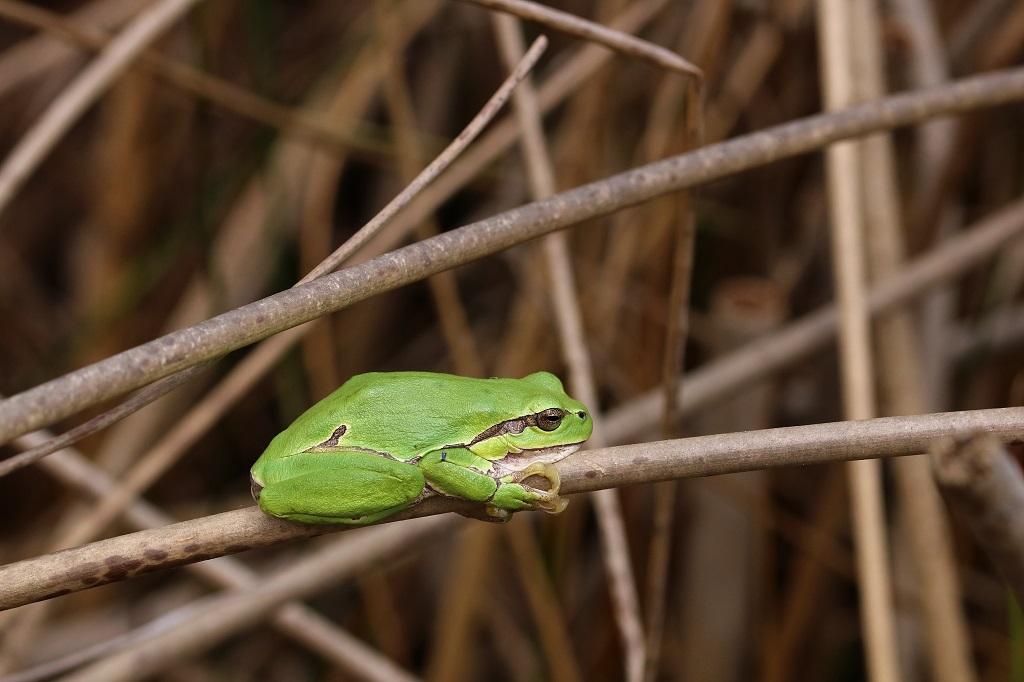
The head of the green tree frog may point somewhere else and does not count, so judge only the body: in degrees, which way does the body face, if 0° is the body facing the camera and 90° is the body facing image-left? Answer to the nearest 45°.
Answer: approximately 270°
